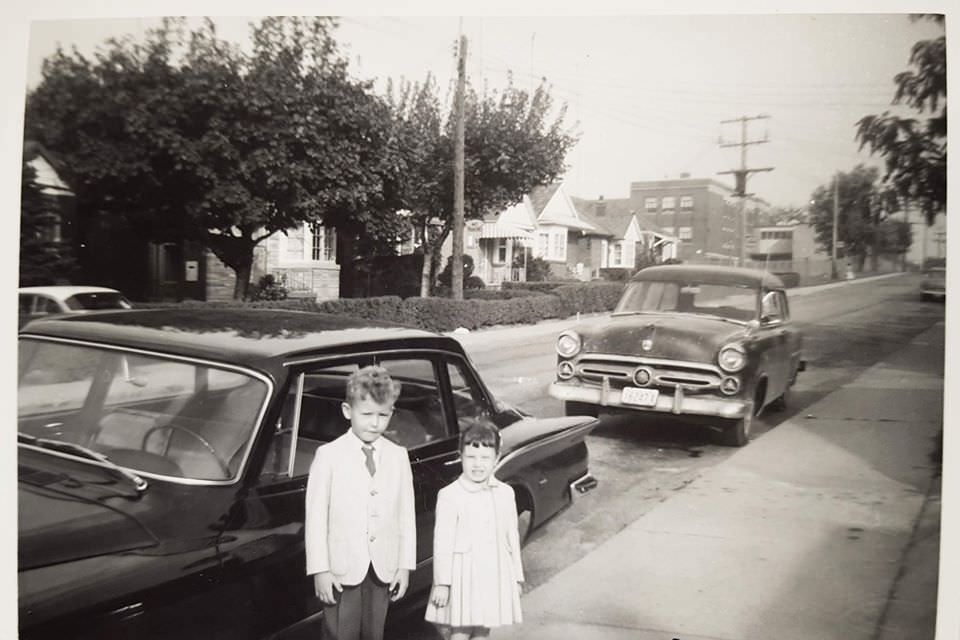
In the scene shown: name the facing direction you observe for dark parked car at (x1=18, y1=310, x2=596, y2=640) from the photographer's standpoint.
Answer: facing the viewer and to the left of the viewer

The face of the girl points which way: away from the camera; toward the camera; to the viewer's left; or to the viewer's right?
toward the camera
